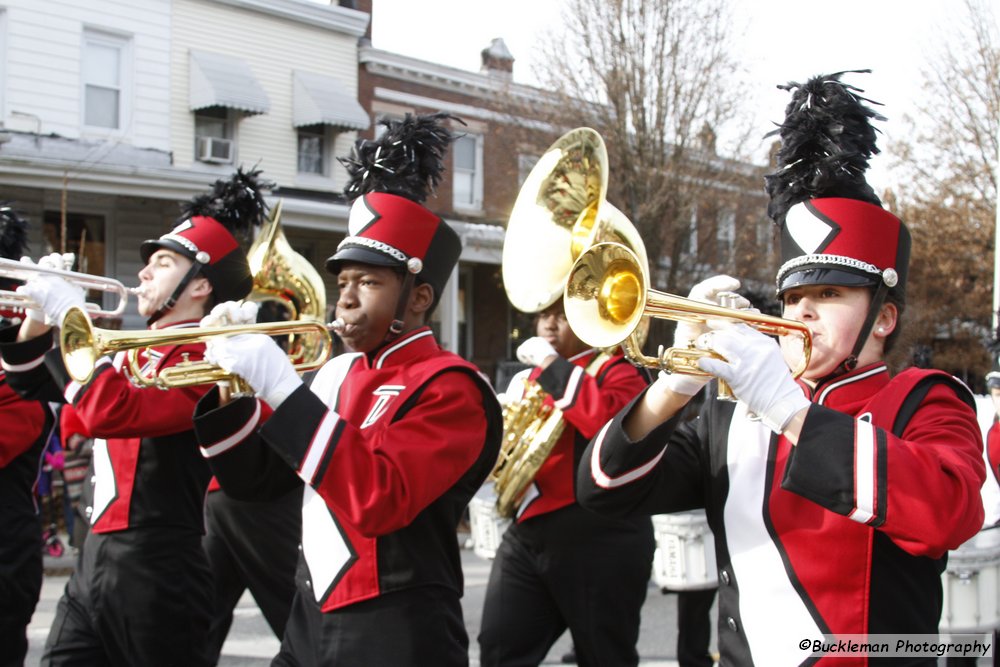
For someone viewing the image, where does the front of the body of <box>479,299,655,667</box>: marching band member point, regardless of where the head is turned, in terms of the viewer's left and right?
facing the viewer and to the left of the viewer

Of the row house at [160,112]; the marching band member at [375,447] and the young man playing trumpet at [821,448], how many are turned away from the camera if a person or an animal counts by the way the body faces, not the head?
0

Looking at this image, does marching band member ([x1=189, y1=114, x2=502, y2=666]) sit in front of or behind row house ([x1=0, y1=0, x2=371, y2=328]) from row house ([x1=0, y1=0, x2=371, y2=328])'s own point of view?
in front

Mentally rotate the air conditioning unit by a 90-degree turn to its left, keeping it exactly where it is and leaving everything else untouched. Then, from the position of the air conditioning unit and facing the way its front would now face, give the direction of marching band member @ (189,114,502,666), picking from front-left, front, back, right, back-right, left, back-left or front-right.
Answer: back-right

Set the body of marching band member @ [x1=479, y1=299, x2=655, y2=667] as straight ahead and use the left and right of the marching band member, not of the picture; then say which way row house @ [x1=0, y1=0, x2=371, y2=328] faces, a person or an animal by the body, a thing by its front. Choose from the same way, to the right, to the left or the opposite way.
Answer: to the left

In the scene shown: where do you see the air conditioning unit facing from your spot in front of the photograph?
facing the viewer and to the right of the viewer

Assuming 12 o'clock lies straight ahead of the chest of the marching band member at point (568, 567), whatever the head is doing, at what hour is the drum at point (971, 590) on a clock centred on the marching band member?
The drum is roughly at 7 o'clock from the marching band member.

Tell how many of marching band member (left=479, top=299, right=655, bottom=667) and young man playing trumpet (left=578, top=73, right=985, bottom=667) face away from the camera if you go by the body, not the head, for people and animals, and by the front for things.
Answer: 0

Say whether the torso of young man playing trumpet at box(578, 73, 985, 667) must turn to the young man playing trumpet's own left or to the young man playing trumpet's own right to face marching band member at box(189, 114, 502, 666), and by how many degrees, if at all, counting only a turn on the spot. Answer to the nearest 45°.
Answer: approximately 45° to the young man playing trumpet's own right

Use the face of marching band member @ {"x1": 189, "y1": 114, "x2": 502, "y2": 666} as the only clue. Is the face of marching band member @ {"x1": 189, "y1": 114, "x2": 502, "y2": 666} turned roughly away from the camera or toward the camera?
toward the camera

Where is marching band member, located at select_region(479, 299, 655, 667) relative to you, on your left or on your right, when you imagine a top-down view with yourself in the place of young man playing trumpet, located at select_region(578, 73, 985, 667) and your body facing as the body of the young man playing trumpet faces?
on your right

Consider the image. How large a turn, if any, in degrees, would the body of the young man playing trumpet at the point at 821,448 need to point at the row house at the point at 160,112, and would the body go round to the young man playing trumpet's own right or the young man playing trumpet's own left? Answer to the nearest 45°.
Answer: approximately 90° to the young man playing trumpet's own right
